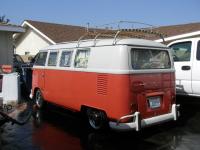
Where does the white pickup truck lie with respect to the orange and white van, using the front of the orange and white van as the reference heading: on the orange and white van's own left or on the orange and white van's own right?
on the orange and white van's own right

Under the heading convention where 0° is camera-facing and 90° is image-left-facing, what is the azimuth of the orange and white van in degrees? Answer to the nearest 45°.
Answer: approximately 135°

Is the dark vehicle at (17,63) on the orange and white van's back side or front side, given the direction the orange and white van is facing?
on the front side

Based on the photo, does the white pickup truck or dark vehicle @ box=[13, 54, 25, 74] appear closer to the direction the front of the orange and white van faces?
the dark vehicle
